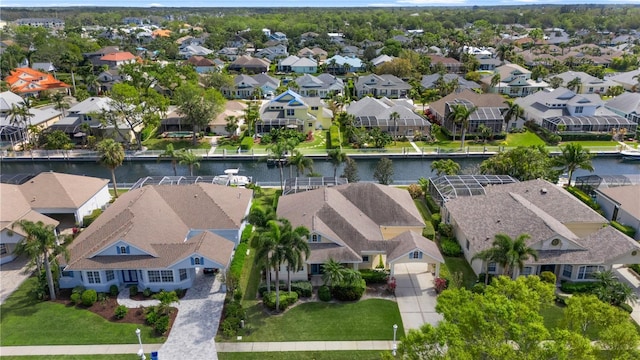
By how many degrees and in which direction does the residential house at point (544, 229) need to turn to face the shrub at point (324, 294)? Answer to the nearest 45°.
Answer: approximately 45° to its right

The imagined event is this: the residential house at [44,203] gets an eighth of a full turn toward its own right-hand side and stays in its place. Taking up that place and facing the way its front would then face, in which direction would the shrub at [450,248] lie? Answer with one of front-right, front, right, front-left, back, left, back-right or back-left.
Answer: left

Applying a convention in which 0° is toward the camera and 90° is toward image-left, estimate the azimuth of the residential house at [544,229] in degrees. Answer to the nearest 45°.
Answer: approximately 0°

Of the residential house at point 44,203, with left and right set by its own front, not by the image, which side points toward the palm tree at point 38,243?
front

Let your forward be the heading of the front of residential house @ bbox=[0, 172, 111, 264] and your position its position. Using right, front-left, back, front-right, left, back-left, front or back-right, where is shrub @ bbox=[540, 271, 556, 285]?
front-left

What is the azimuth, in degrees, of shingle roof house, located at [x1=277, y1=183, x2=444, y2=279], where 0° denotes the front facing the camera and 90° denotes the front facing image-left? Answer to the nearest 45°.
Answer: approximately 0°

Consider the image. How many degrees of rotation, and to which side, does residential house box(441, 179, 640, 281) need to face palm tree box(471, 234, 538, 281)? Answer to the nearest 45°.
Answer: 0° — it already faces it

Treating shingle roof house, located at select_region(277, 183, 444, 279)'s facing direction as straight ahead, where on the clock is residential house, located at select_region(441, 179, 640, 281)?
The residential house is roughly at 9 o'clock from the shingle roof house.

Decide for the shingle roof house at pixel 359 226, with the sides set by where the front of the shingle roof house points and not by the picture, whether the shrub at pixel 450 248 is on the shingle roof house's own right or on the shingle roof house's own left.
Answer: on the shingle roof house's own left

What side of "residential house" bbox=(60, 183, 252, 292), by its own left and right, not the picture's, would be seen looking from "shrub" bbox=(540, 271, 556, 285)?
left

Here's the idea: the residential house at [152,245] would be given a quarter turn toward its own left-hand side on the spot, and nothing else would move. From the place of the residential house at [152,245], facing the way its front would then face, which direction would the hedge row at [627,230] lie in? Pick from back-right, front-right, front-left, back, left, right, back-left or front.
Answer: front

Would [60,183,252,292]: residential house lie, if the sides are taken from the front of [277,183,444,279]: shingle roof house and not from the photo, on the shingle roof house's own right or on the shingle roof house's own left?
on the shingle roof house's own right
